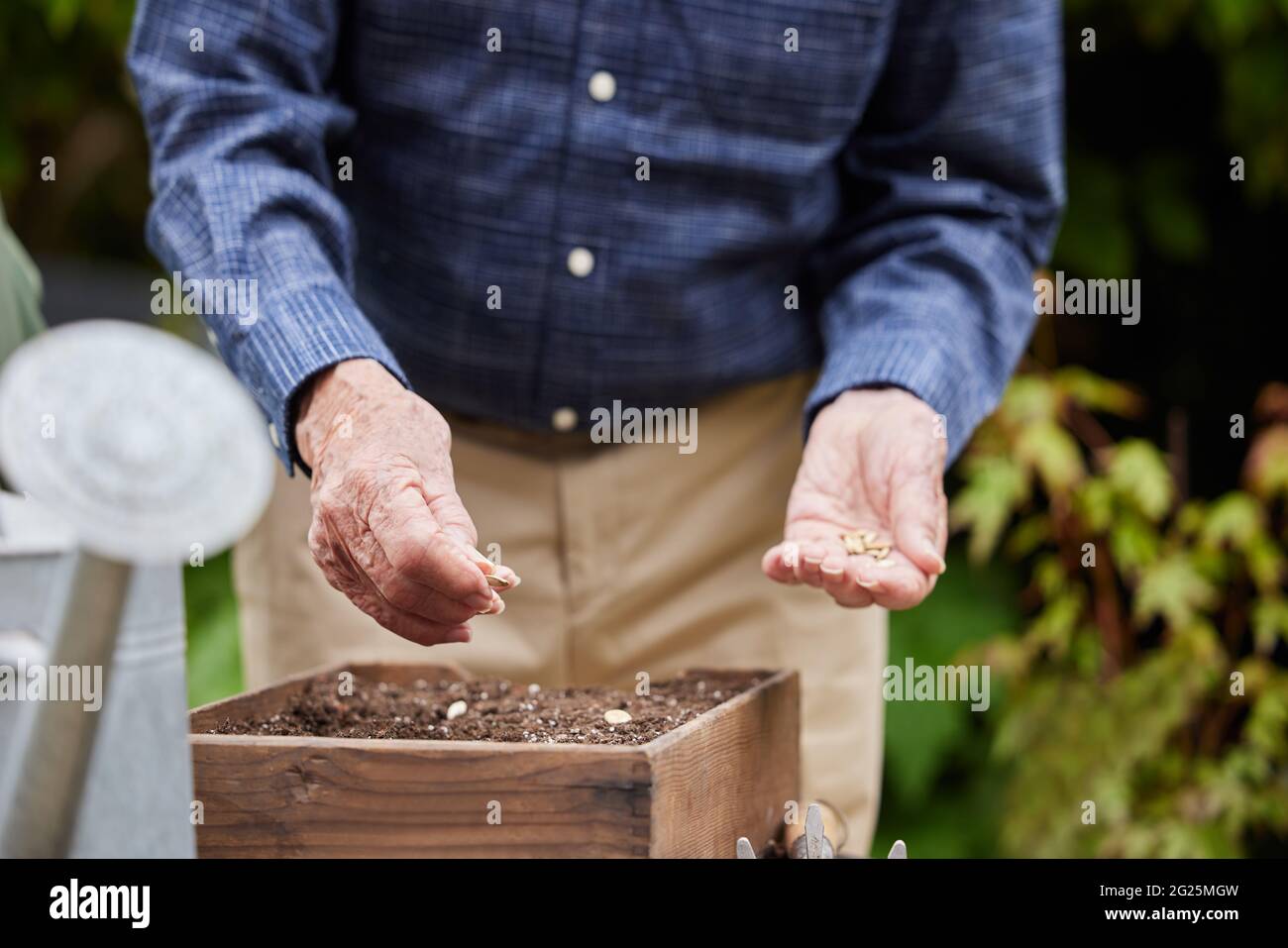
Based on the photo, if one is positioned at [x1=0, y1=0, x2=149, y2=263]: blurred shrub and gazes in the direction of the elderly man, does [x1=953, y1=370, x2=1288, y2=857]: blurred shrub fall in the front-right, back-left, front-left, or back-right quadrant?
front-left

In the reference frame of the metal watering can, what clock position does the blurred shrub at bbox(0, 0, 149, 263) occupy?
The blurred shrub is roughly at 6 o'clock from the metal watering can.

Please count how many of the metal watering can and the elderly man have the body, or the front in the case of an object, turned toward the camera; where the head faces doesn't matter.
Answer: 2

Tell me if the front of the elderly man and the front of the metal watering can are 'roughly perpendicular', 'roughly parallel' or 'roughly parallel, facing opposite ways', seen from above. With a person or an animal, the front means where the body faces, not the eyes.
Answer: roughly parallel

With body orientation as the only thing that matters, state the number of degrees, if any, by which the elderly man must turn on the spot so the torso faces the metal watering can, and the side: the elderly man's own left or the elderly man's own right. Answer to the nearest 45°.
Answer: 0° — they already face it

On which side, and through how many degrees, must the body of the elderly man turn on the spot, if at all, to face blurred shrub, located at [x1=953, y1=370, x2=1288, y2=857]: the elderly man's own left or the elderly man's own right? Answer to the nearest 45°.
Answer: approximately 135° to the elderly man's own left

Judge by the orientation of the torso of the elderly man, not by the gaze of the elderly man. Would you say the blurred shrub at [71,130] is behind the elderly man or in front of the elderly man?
behind

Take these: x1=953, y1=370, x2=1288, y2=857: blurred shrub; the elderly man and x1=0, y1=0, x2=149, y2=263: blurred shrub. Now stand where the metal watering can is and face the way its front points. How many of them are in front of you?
0

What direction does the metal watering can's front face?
toward the camera

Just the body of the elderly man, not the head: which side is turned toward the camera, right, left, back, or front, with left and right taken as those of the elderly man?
front
